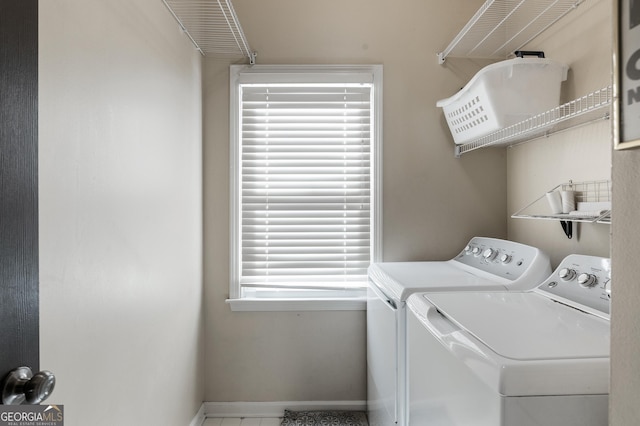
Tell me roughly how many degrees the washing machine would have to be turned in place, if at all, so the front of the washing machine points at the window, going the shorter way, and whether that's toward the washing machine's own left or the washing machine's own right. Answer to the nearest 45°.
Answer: approximately 90° to the washing machine's own right

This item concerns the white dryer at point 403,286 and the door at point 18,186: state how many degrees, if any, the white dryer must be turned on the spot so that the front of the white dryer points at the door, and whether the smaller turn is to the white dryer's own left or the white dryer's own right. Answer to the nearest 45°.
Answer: approximately 45° to the white dryer's own left

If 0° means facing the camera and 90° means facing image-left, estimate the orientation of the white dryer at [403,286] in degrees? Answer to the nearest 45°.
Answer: approximately 45°

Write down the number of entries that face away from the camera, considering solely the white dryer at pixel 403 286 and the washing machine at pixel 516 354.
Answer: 0

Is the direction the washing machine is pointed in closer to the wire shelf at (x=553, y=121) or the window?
the window

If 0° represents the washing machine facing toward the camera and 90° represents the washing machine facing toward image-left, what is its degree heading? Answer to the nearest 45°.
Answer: approximately 45°
